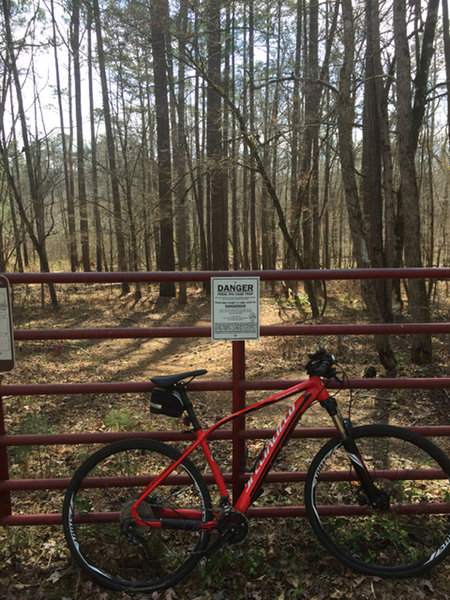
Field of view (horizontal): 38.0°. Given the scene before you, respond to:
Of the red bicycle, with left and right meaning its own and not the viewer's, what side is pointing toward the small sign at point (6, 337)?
back

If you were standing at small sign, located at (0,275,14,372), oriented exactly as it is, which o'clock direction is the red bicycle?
The red bicycle is roughly at 10 o'clock from the small sign.

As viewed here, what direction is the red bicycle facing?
to the viewer's right

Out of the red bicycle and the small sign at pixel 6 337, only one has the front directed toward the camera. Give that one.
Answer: the small sign

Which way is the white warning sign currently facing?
toward the camera

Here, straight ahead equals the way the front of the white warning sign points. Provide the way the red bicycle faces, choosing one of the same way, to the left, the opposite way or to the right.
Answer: to the left

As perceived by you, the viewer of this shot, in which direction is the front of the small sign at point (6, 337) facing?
facing the viewer

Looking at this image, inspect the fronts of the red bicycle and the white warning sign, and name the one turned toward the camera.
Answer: the white warning sign

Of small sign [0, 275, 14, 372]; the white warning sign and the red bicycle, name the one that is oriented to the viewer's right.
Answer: the red bicycle

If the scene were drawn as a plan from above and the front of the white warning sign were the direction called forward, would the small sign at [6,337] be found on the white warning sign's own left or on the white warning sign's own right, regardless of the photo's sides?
on the white warning sign's own right
